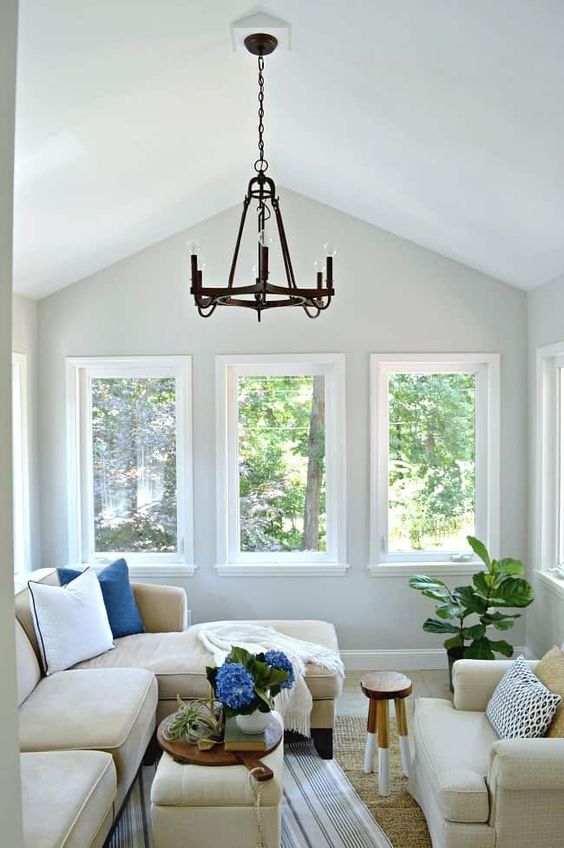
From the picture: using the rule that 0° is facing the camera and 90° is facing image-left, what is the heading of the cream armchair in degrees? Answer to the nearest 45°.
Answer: approximately 90°

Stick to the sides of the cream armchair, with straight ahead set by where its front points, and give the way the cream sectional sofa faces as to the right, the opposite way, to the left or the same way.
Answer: the opposite way

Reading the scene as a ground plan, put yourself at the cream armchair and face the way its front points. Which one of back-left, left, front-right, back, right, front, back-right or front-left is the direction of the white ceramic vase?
front

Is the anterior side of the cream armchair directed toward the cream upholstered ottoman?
yes

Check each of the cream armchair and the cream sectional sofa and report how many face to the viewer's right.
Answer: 1

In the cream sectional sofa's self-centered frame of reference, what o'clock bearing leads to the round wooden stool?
The round wooden stool is roughly at 12 o'clock from the cream sectional sofa.

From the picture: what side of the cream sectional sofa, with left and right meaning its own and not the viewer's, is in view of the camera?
right

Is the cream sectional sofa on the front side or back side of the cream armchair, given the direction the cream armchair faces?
on the front side

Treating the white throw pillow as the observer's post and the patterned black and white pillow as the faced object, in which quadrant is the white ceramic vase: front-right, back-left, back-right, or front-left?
front-right

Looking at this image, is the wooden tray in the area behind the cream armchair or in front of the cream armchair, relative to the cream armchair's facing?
in front

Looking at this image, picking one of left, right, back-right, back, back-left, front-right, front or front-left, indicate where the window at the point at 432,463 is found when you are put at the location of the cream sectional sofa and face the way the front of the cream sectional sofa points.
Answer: front-left

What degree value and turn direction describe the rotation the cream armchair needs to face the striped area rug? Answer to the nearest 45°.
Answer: approximately 45° to its right

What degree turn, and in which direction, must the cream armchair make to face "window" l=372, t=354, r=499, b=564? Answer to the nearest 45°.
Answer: approximately 90° to its right
